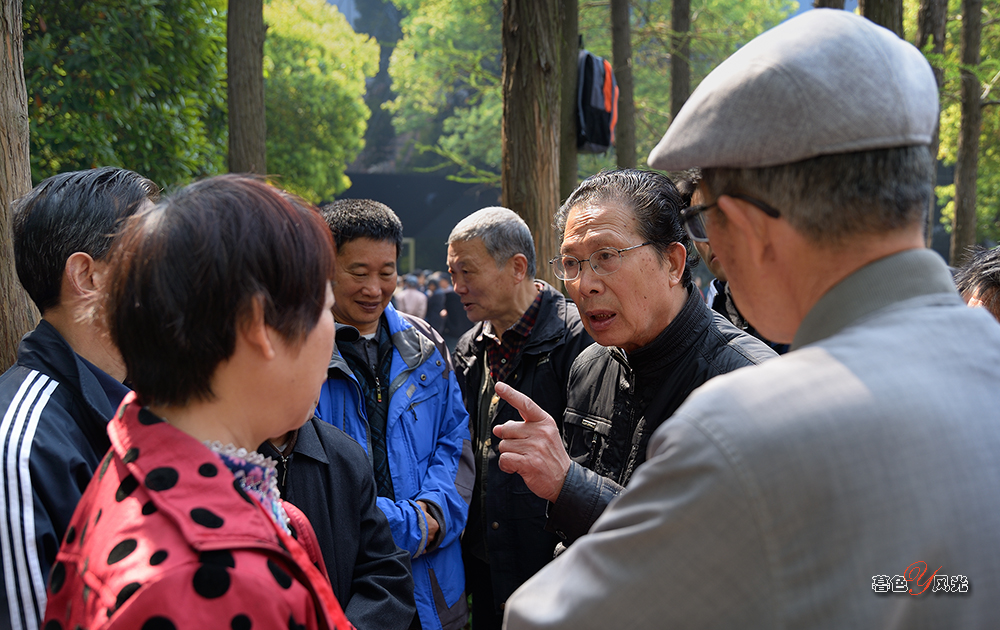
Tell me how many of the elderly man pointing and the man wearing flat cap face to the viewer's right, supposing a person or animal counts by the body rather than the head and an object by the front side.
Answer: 0

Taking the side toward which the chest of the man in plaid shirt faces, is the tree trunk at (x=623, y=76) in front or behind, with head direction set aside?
behind

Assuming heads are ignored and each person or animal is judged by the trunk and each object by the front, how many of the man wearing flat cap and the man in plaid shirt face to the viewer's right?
0

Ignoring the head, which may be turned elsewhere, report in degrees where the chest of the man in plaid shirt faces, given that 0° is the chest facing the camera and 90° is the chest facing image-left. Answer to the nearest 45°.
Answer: approximately 45°

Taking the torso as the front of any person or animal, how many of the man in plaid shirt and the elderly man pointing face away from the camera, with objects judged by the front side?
0

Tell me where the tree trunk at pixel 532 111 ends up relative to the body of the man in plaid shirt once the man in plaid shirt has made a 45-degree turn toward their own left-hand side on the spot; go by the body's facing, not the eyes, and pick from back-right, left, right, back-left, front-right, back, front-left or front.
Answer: back

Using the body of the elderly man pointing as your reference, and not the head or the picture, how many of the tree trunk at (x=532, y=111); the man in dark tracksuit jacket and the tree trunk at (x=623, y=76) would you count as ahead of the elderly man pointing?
1

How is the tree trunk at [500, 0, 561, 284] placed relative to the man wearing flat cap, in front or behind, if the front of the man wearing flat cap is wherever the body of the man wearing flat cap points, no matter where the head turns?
in front

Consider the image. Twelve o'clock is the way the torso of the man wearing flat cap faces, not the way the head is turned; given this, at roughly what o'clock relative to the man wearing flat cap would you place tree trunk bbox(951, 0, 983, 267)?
The tree trunk is roughly at 2 o'clock from the man wearing flat cap.

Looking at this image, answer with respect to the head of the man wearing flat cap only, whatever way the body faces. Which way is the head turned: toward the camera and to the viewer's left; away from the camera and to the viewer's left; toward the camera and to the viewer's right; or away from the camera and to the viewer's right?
away from the camera and to the viewer's left

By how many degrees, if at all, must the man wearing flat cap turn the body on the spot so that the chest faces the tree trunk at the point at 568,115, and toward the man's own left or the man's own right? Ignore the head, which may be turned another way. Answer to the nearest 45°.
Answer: approximately 45° to the man's own right

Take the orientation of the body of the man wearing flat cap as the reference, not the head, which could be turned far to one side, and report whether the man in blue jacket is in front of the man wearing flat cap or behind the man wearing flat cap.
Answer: in front
